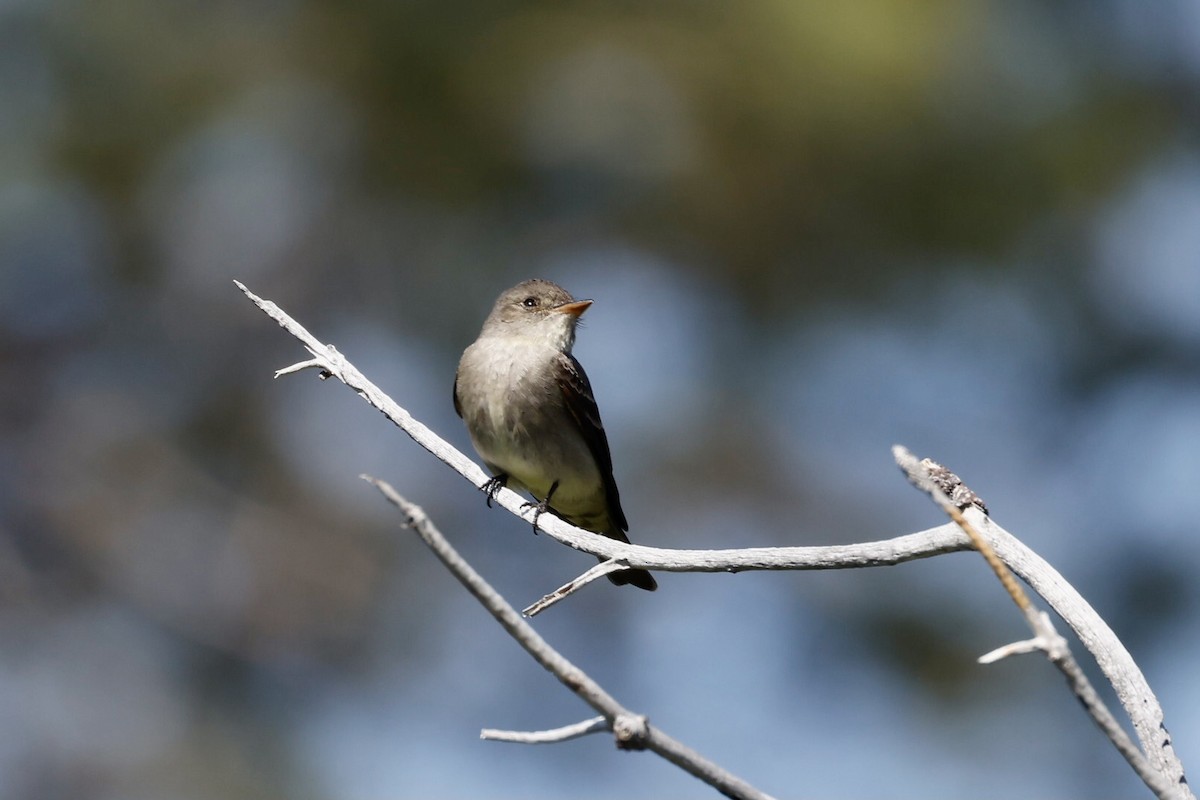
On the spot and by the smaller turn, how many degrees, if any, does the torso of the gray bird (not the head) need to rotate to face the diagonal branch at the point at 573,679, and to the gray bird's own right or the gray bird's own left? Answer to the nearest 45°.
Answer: approximately 45° to the gray bird's own left

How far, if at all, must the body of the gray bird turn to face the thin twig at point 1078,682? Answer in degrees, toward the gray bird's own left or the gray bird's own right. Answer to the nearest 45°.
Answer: approximately 45° to the gray bird's own left
